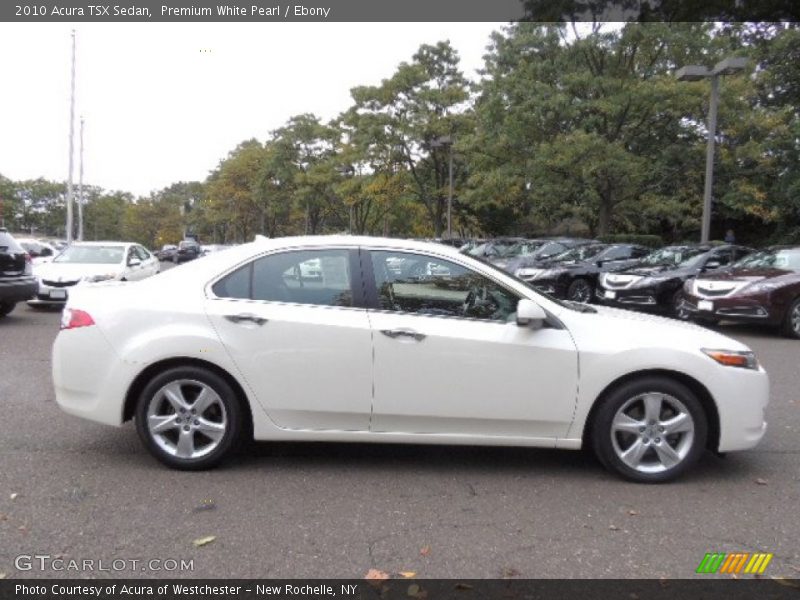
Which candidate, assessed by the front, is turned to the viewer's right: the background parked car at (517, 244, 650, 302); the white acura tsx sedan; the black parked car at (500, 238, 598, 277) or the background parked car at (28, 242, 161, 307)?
the white acura tsx sedan

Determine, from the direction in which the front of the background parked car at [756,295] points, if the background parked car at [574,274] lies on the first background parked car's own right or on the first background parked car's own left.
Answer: on the first background parked car's own right

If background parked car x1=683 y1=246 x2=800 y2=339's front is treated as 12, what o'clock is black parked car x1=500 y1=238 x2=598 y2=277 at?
The black parked car is roughly at 3 o'clock from the background parked car.

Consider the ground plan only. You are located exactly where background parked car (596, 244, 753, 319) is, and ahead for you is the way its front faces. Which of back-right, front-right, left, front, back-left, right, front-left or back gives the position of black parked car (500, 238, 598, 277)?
right

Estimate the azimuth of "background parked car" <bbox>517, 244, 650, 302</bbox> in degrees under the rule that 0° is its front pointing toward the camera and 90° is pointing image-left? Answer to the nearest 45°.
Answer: approximately 45°

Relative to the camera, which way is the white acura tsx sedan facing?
to the viewer's right

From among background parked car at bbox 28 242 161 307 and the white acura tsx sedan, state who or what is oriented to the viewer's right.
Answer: the white acura tsx sedan

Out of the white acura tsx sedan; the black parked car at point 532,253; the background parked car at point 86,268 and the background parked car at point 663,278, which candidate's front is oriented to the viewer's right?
the white acura tsx sedan

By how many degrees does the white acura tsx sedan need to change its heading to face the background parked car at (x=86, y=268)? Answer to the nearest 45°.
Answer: approximately 135° to its left
